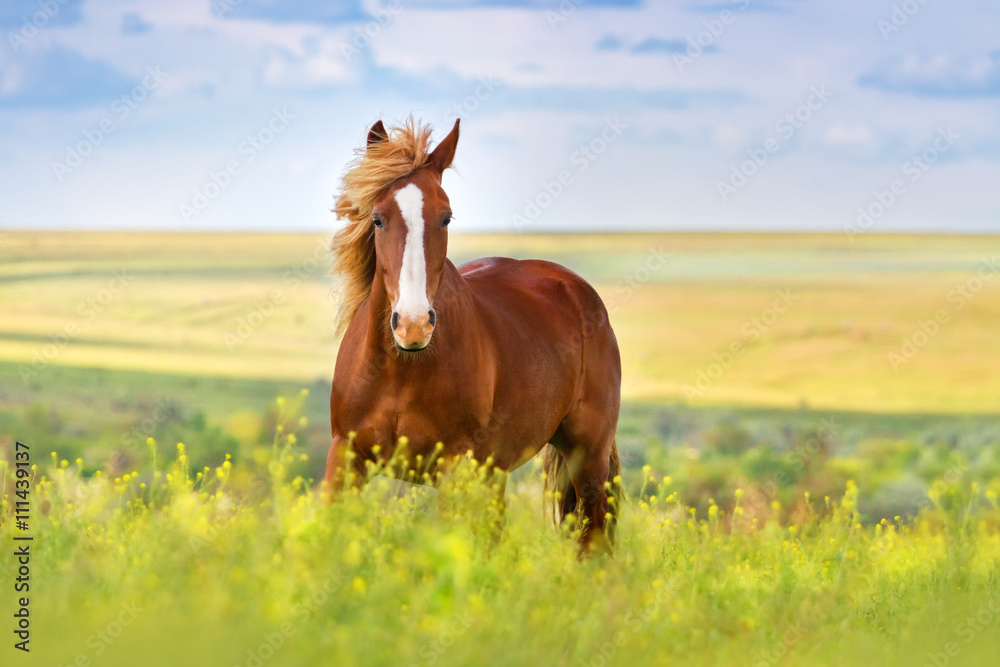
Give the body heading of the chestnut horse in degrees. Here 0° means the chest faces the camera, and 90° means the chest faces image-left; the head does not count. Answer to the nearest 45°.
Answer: approximately 45°
